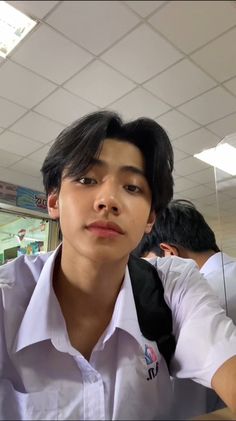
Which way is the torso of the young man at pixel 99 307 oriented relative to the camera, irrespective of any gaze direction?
toward the camera

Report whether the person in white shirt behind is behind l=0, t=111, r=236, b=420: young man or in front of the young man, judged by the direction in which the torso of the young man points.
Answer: behind
